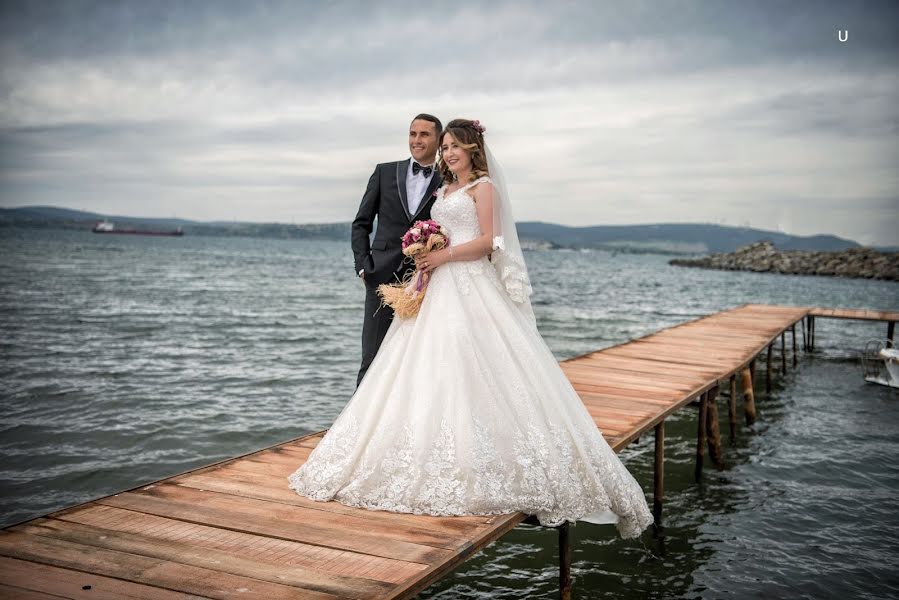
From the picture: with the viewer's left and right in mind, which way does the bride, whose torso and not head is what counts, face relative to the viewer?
facing the viewer and to the left of the viewer

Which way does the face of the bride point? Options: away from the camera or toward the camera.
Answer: toward the camera

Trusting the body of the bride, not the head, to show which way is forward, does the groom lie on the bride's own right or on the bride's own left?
on the bride's own right

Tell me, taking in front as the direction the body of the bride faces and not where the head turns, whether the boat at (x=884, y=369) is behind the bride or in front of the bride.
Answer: behind
